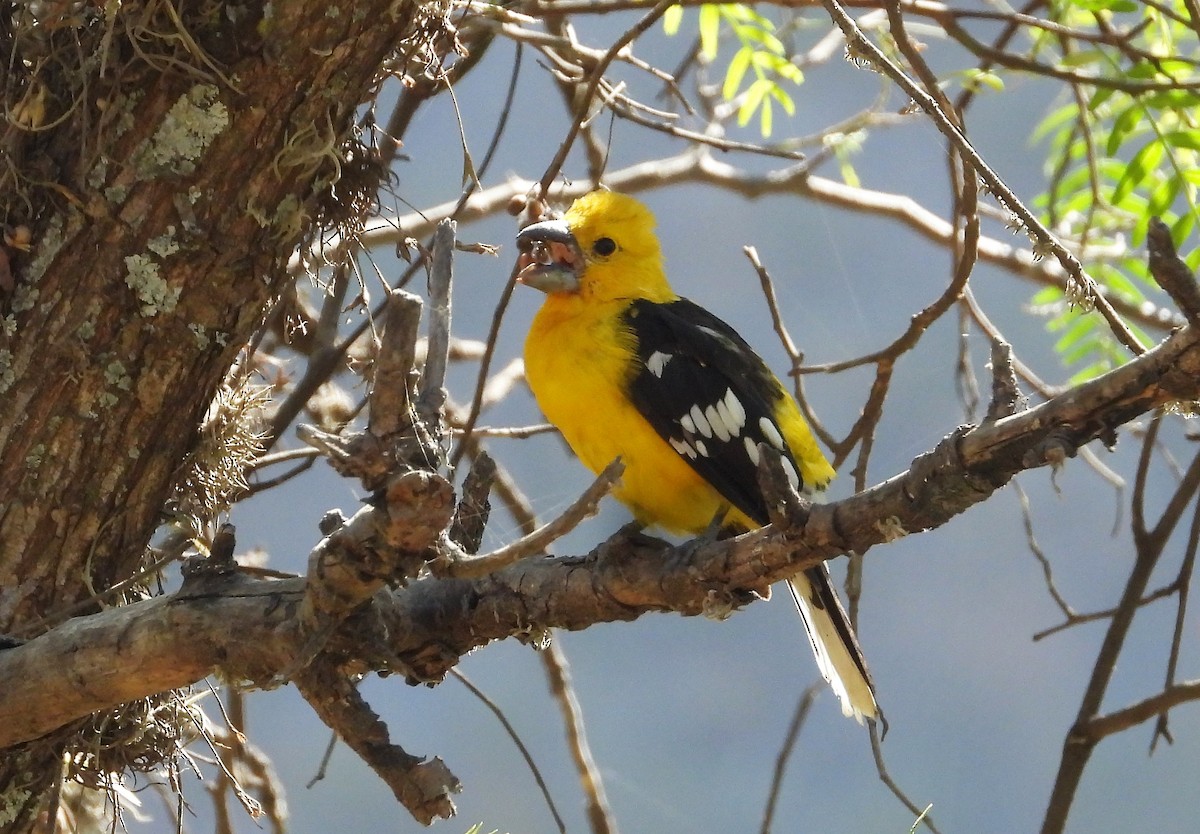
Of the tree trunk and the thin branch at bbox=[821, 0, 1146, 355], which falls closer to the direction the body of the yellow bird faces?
the tree trunk

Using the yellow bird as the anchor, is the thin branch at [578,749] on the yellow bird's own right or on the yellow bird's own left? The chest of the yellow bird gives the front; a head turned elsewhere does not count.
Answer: on the yellow bird's own right

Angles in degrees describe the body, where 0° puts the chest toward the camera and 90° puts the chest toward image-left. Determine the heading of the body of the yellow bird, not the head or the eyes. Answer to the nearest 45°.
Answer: approximately 90°

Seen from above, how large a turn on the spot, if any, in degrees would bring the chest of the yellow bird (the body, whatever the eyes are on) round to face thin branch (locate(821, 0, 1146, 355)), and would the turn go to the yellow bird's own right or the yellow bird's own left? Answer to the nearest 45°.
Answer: approximately 135° to the yellow bird's own left
